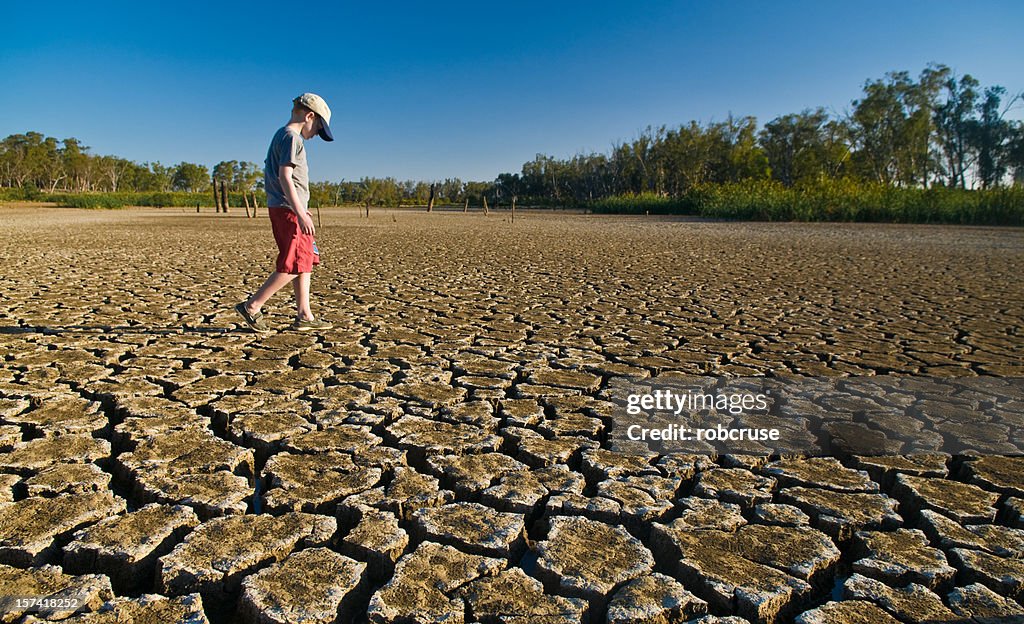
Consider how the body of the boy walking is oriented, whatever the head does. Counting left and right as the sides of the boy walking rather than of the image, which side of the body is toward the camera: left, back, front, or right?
right

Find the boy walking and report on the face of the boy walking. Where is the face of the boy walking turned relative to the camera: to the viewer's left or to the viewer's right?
to the viewer's right
